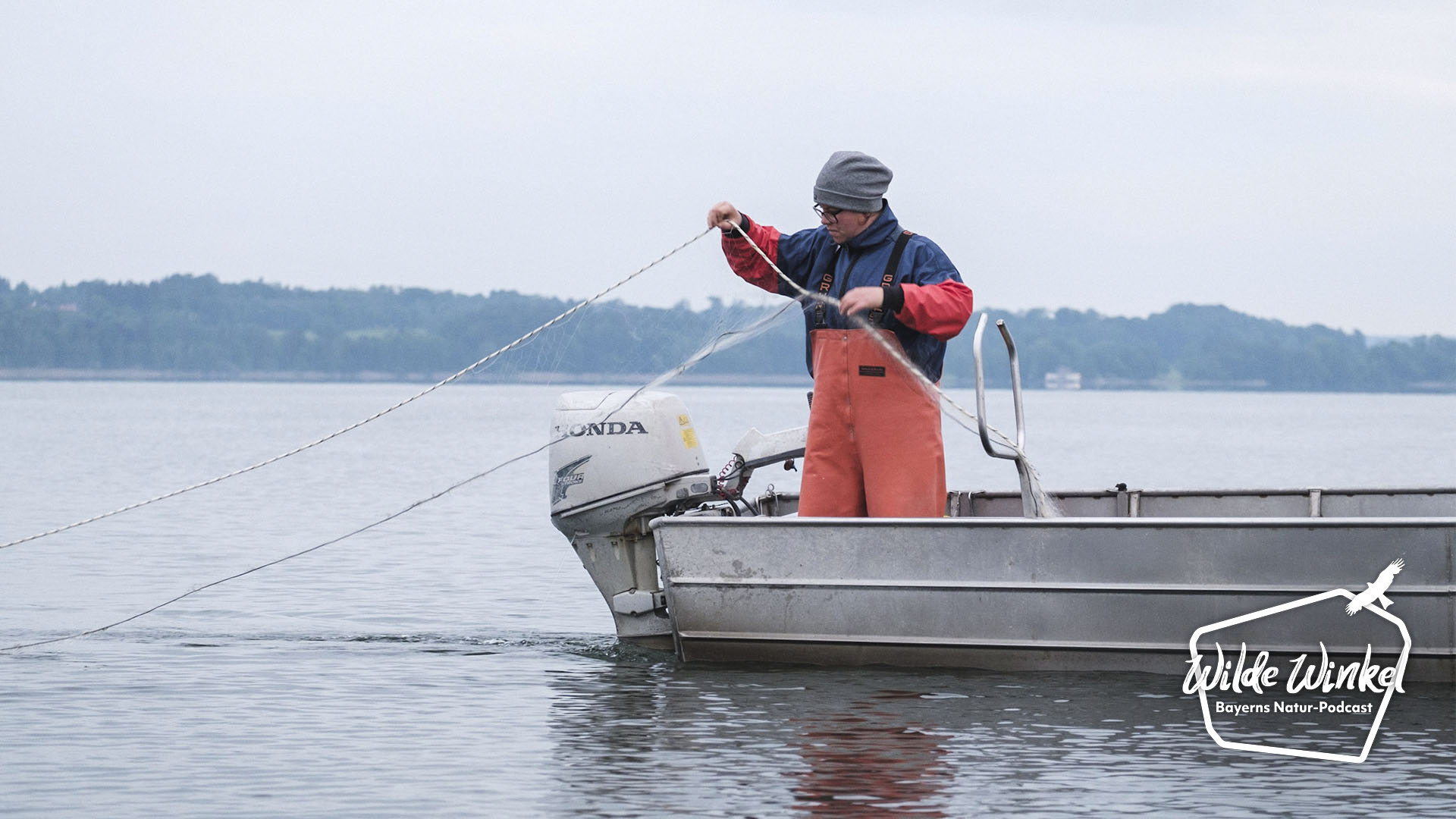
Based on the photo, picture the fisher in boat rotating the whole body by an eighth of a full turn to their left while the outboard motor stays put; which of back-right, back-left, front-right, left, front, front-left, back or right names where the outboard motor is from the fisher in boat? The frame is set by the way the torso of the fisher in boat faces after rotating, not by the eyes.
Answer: back-right

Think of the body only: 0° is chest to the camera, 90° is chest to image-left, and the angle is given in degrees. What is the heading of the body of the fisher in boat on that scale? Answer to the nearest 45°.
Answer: approximately 45°
